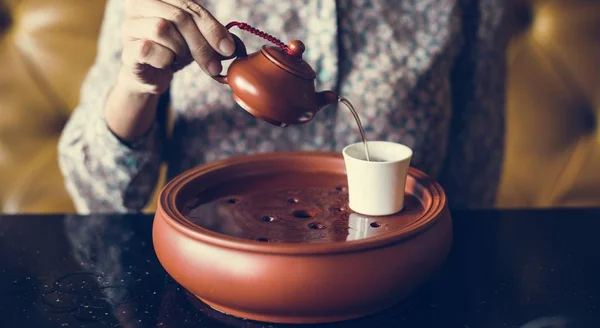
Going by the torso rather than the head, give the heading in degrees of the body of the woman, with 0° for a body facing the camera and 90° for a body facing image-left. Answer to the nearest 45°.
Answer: approximately 0°
